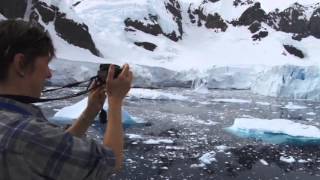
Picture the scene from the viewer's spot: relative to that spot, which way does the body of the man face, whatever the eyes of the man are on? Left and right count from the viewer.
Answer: facing away from the viewer and to the right of the viewer

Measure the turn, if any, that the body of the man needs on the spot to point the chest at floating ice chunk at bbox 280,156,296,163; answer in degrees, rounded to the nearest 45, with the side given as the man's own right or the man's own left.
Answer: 0° — they already face it

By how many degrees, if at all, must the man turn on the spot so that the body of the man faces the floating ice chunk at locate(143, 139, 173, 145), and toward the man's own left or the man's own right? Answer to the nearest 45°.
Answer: approximately 45° to the man's own left

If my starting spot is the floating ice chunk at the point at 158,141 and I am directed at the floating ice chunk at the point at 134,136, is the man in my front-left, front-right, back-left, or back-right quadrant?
back-left

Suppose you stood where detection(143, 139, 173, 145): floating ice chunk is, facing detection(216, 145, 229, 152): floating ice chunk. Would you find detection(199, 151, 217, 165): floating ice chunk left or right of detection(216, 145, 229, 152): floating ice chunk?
right

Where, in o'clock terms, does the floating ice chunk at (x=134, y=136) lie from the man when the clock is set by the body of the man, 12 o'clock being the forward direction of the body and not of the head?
The floating ice chunk is roughly at 11 o'clock from the man.

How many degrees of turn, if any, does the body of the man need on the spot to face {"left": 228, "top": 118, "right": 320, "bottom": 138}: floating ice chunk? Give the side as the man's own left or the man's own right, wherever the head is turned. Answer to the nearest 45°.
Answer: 0° — they already face it
